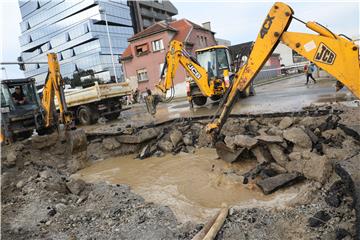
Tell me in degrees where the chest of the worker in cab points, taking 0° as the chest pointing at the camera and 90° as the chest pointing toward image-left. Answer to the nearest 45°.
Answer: approximately 315°

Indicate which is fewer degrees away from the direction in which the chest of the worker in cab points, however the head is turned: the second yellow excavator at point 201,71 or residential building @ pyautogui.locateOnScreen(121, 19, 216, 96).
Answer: the second yellow excavator

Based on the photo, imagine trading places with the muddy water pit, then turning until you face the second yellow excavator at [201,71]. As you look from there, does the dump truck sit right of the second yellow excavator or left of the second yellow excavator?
left

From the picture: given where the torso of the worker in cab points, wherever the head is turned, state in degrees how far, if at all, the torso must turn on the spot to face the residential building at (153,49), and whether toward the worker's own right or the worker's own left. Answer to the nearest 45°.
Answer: approximately 90° to the worker's own left
